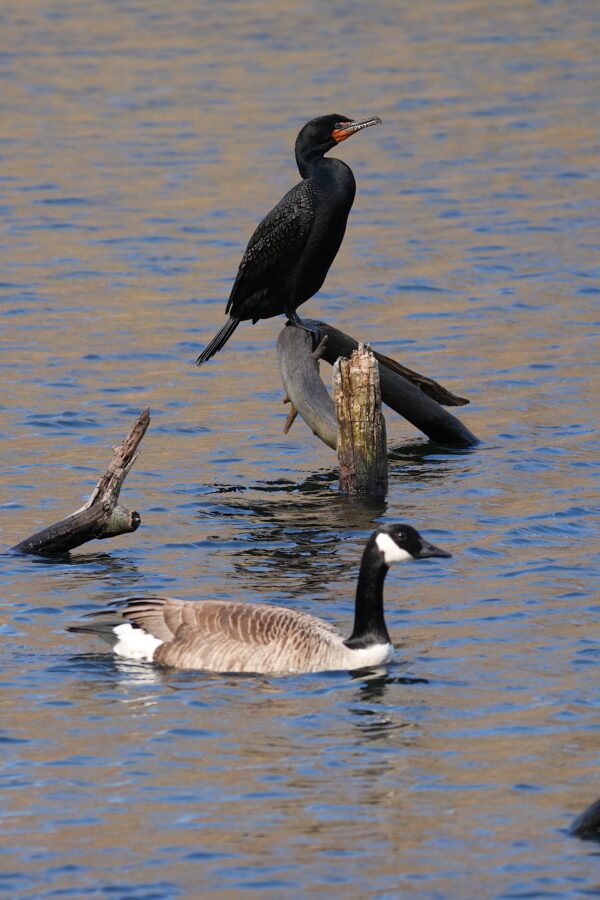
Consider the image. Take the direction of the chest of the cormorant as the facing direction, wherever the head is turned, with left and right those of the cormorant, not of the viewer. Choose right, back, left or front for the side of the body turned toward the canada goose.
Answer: right

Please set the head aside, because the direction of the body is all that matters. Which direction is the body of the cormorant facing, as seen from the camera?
to the viewer's right

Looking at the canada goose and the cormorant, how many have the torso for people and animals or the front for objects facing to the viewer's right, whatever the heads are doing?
2

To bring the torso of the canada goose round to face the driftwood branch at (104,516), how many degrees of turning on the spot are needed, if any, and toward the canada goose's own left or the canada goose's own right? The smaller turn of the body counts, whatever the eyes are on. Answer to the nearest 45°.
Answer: approximately 135° to the canada goose's own left

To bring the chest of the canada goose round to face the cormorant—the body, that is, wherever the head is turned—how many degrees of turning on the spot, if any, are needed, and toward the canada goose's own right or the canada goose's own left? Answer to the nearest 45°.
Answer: approximately 90° to the canada goose's own left

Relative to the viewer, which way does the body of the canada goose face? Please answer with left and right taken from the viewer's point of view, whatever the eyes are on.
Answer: facing to the right of the viewer

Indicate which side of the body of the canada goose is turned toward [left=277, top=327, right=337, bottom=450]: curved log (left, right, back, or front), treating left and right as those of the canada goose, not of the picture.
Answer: left

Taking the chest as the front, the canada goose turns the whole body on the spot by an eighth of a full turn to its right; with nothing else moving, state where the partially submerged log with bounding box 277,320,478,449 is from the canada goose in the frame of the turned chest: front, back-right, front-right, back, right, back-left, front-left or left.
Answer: back-left
